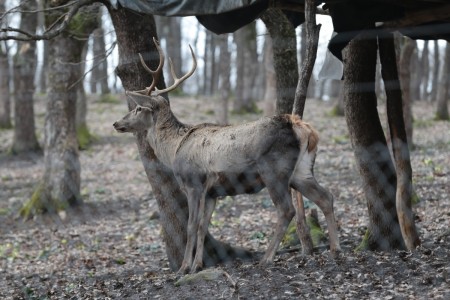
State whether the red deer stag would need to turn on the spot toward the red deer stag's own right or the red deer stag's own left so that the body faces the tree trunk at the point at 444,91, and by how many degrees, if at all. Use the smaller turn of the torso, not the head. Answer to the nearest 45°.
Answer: approximately 135° to the red deer stag's own right

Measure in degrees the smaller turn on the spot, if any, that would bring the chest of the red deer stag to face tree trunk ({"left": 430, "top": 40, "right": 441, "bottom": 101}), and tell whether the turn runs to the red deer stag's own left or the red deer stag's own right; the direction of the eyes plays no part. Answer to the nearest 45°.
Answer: approximately 90° to the red deer stag's own right

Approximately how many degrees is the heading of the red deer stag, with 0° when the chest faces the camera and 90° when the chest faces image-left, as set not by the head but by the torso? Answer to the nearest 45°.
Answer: approximately 90°

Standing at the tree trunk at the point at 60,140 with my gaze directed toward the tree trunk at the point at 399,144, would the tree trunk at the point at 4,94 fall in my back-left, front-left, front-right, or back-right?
back-left

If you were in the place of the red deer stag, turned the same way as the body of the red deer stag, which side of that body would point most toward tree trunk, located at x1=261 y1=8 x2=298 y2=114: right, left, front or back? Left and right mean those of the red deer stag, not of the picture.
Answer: right

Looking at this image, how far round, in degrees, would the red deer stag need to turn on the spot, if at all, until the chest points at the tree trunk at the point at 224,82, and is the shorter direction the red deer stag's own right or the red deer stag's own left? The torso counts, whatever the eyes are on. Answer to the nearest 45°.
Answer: approximately 90° to the red deer stag's own right

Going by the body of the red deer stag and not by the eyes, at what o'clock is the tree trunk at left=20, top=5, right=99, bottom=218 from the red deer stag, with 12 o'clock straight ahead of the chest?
The tree trunk is roughly at 2 o'clock from the red deer stag.

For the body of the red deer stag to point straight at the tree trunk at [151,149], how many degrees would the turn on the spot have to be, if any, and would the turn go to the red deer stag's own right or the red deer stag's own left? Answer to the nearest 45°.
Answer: approximately 45° to the red deer stag's own right

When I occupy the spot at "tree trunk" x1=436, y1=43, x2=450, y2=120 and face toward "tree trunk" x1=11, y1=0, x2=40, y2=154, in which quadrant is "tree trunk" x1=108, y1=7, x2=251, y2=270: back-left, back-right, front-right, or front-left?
front-left

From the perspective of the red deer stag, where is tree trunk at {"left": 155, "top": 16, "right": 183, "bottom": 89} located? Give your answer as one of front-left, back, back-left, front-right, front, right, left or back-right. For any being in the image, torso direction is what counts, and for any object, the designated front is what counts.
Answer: right
